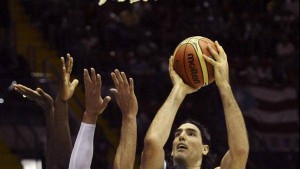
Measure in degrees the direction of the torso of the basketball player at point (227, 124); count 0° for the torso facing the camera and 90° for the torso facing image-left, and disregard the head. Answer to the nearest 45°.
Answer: approximately 45°
